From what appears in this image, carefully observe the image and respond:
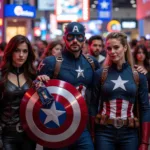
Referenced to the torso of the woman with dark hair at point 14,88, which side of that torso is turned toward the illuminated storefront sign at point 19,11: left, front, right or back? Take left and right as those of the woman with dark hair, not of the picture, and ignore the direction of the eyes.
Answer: back

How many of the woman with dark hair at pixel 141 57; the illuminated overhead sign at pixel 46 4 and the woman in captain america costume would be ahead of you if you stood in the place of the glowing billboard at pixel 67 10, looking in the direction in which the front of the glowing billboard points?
2

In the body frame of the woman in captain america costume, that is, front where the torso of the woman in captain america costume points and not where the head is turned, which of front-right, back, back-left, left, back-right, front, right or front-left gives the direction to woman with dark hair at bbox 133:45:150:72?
back

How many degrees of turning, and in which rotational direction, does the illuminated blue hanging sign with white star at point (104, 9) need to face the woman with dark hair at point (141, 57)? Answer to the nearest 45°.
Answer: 0° — it already faces them

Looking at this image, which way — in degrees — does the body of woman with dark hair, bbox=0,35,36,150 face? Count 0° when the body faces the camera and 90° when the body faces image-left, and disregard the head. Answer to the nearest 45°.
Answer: approximately 0°

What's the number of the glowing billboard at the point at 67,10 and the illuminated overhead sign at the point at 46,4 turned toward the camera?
2
